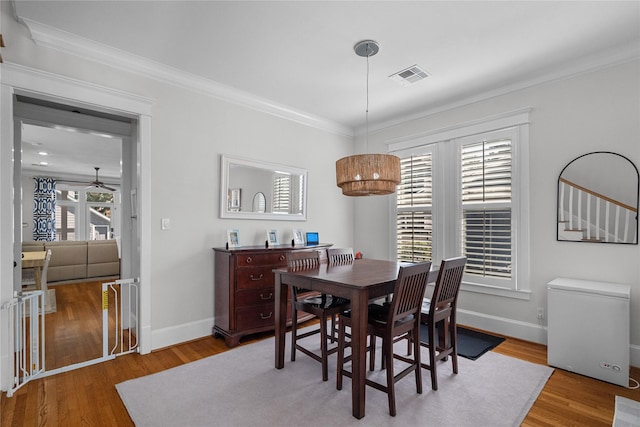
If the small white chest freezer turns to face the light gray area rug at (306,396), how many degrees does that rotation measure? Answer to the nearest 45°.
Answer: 0° — it already faces it

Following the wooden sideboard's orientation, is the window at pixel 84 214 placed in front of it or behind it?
behind

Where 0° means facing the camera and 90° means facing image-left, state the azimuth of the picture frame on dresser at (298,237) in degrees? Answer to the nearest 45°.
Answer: approximately 315°

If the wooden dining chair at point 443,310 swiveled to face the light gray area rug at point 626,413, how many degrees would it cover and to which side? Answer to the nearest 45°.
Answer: approximately 135° to its right

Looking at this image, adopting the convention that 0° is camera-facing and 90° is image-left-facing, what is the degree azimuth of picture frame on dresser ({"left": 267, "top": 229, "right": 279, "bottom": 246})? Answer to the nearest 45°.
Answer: approximately 315°

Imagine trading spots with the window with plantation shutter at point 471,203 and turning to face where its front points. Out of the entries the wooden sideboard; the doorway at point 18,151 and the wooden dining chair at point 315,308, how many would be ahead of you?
3

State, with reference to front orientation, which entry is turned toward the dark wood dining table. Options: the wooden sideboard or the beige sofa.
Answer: the wooden sideboard

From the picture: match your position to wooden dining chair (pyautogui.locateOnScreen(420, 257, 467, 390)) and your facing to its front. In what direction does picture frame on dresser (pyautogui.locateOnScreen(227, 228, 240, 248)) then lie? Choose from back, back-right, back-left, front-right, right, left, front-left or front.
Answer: front-left

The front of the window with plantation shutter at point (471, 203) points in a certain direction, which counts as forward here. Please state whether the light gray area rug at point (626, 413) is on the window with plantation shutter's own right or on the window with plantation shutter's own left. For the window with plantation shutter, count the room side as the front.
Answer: on the window with plantation shutter's own left
